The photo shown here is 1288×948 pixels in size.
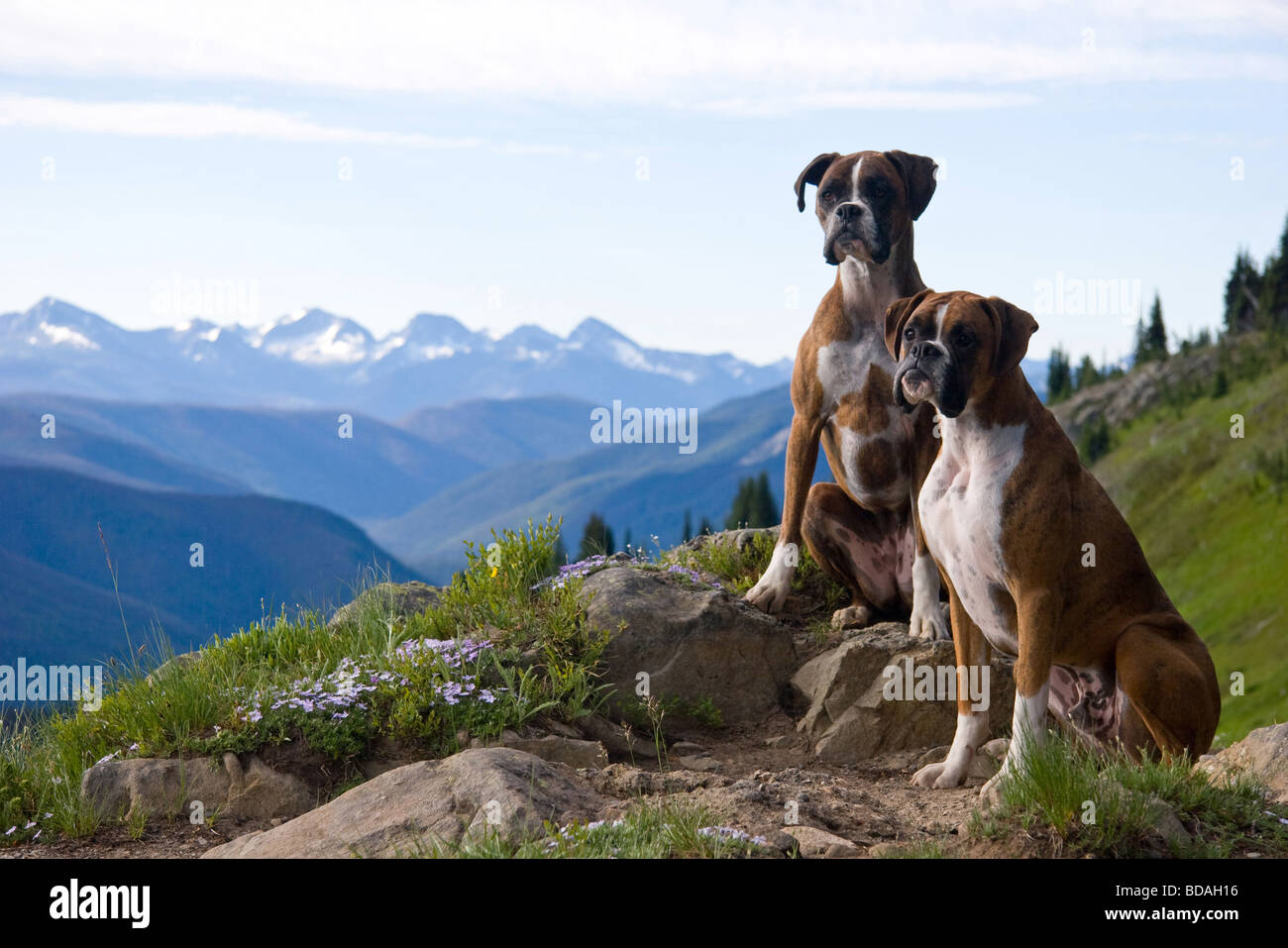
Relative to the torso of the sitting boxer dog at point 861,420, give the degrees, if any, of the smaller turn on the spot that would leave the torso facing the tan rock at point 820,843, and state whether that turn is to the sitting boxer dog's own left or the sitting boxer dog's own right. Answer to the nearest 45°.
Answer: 0° — it already faces it

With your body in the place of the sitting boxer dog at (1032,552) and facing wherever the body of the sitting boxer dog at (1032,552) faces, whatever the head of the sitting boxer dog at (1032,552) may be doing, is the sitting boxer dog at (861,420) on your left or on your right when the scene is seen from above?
on your right

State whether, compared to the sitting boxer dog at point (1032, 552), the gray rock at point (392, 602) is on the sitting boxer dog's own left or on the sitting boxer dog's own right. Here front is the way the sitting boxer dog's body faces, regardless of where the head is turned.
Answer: on the sitting boxer dog's own right

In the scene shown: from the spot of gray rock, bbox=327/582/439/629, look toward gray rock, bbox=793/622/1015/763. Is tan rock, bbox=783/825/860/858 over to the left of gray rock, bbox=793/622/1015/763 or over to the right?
right

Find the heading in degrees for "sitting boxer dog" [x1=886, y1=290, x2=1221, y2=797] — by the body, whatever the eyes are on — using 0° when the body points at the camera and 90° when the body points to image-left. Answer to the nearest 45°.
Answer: approximately 45°

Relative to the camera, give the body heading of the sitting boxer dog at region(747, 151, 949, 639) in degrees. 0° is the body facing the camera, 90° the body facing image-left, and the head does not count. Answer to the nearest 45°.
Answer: approximately 0°
